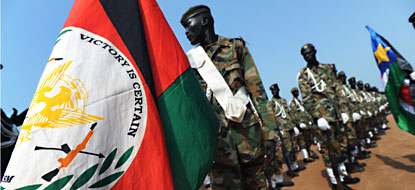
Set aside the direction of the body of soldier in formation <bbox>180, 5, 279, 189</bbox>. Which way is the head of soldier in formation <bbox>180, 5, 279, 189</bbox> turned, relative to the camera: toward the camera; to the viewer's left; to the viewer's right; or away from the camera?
to the viewer's left

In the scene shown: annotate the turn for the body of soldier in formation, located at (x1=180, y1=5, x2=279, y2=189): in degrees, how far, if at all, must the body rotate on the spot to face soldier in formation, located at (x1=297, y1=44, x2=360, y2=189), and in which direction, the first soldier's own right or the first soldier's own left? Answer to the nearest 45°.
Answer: approximately 180°

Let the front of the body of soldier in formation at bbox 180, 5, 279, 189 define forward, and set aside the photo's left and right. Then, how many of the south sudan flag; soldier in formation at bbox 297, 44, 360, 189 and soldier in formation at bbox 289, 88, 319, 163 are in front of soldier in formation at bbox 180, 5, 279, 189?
0

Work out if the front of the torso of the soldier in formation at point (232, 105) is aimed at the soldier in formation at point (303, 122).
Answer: no

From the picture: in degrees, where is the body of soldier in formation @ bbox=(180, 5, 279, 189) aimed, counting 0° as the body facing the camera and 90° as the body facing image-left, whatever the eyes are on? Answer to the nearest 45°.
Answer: approximately 45°

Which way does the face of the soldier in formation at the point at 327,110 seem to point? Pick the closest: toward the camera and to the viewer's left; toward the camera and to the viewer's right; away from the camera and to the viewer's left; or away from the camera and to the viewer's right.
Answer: toward the camera and to the viewer's left

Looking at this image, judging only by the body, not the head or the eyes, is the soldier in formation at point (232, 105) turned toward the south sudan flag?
no
